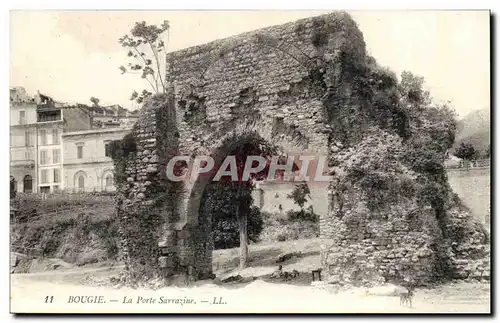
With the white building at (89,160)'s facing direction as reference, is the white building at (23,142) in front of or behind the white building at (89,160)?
in front

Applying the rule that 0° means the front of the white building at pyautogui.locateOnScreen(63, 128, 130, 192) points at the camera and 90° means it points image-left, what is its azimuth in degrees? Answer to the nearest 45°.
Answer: approximately 0°

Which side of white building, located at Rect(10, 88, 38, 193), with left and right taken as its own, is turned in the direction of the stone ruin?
front

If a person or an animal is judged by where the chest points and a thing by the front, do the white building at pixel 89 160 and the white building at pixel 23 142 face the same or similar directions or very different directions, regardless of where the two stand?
same or similar directions

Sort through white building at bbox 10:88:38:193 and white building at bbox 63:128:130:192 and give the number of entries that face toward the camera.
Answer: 2

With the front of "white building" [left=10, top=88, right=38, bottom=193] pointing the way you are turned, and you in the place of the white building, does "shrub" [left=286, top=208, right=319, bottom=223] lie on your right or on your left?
on your left

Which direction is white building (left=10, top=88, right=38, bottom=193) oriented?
toward the camera
